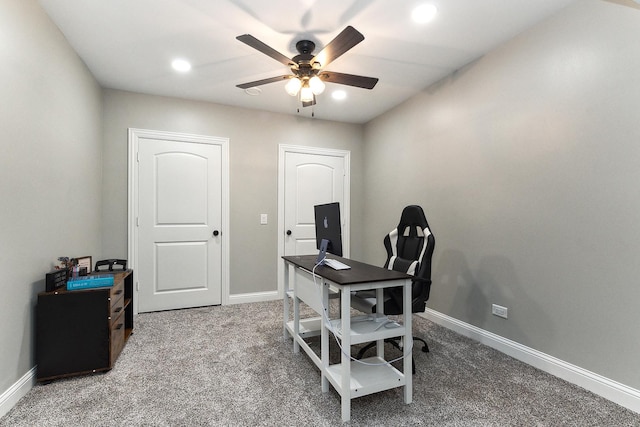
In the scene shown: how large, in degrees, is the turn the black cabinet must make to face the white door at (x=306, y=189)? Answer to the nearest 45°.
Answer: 0° — it already faces it

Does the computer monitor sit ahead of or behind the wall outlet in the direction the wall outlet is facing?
ahead

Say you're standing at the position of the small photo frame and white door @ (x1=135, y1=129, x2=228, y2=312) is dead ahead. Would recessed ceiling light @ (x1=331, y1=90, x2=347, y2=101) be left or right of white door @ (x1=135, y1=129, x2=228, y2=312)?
right

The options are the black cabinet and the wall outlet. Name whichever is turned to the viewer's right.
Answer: the black cabinet

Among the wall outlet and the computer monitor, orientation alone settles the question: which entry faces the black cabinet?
the wall outlet

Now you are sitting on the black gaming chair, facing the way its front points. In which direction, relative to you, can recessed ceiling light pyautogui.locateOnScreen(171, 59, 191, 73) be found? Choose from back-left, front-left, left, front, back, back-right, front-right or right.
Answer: front-right

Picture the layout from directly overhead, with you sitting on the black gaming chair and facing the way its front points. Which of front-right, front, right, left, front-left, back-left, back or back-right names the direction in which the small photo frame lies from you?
front-right

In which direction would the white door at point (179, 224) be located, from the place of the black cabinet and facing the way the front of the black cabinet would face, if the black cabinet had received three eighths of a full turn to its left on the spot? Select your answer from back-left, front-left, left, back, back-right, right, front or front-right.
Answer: right

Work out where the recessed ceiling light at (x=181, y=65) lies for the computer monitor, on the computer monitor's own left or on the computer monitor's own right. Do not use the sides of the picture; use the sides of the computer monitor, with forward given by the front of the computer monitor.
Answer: on the computer monitor's own left

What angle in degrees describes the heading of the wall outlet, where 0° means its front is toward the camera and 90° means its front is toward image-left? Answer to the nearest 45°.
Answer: approximately 45°

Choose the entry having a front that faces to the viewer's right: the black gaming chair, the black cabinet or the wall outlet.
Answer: the black cabinet

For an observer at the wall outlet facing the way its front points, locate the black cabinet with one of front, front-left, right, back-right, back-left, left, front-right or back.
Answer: front

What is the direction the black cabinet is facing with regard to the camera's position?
facing to the right of the viewer

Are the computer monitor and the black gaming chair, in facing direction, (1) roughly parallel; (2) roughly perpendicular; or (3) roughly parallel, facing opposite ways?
roughly parallel, facing opposite ways

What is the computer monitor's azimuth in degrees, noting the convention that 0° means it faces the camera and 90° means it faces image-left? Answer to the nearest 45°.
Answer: approximately 225°

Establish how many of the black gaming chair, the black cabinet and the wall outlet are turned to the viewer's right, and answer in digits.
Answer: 1
